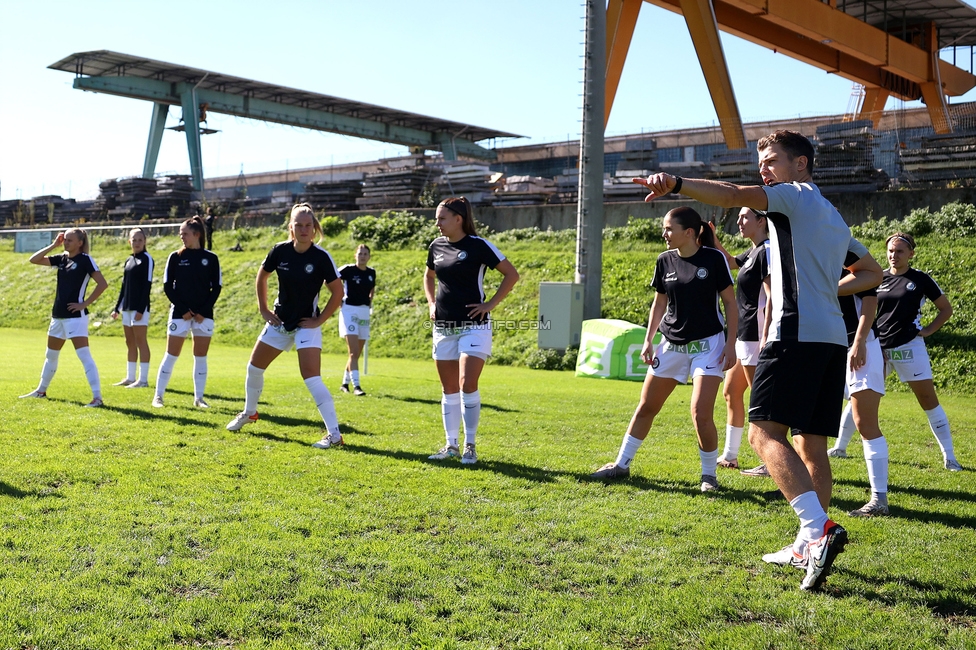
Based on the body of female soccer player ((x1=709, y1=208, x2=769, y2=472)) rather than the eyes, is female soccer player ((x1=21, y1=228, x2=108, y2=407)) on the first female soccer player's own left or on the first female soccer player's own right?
on the first female soccer player's own right

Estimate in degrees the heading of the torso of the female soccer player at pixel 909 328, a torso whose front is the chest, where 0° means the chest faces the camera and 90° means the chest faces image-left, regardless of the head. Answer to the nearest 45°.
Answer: approximately 45°

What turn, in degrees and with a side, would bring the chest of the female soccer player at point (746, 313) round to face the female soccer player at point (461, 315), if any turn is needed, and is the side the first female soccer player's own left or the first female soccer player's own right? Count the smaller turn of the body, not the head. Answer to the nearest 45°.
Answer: approximately 45° to the first female soccer player's own right

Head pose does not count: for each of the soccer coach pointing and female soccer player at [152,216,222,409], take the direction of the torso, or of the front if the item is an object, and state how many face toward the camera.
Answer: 1

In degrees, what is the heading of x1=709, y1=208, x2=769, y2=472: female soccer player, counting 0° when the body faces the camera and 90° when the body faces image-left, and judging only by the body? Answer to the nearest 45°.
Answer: approximately 45°

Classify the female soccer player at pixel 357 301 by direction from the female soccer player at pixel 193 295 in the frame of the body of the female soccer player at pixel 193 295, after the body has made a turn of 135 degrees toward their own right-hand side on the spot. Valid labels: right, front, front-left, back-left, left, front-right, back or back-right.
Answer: right

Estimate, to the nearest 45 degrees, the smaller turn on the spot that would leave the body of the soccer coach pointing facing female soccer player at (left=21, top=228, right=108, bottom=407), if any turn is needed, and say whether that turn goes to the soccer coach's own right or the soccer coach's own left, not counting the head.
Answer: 0° — they already face them
